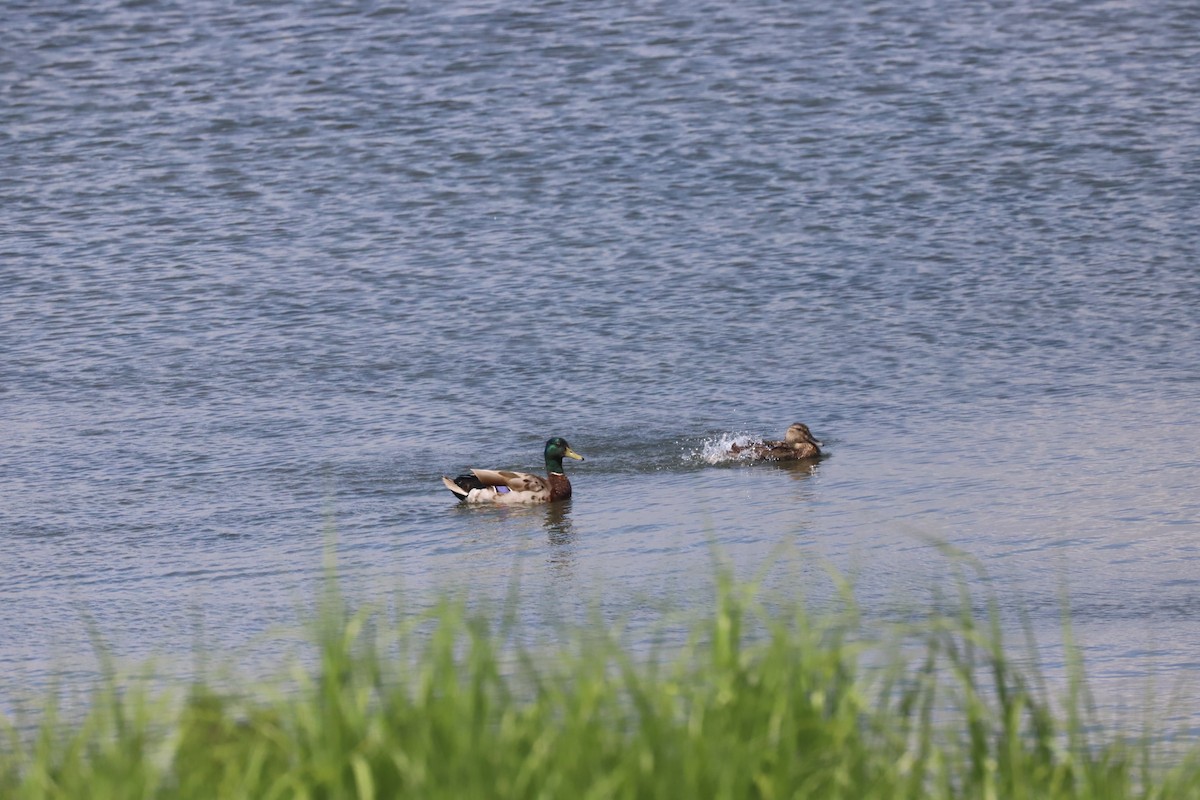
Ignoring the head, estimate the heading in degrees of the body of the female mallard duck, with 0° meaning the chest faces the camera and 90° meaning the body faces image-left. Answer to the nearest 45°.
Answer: approximately 270°

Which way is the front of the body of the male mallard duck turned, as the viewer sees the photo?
to the viewer's right

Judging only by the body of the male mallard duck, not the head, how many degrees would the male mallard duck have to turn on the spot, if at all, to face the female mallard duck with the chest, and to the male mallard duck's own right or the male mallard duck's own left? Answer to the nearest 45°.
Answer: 0° — it already faces it

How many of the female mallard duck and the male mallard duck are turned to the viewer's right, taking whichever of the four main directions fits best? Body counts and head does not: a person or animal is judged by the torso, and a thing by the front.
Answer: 2

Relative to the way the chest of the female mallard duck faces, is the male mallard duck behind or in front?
behind
